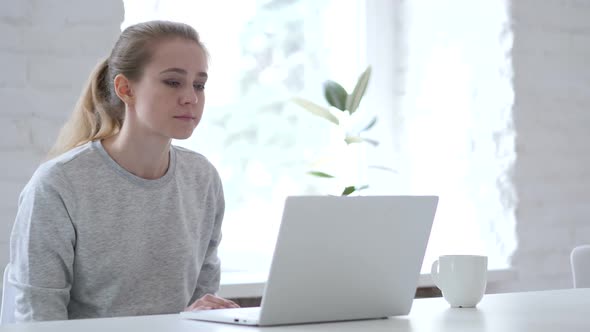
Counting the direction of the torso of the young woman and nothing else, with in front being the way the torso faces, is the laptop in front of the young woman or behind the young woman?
in front

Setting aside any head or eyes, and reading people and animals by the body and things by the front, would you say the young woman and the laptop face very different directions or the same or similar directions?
very different directions

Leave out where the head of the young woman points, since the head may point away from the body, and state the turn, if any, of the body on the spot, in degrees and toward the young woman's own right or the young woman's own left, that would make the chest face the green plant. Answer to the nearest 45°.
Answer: approximately 90° to the young woman's own left

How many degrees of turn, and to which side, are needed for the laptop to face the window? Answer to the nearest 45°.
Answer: approximately 45° to its right

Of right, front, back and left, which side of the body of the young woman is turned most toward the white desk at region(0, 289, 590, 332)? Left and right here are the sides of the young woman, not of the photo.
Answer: front

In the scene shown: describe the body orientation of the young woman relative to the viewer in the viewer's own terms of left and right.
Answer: facing the viewer and to the right of the viewer

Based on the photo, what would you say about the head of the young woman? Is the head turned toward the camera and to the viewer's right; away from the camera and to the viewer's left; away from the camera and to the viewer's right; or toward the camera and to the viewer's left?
toward the camera and to the viewer's right

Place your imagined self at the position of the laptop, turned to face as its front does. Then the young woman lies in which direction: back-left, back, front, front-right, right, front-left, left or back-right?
front

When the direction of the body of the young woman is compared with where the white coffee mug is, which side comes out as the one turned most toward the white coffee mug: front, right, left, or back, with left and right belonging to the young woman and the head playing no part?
front

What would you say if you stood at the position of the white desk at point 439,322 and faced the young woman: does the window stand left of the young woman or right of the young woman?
right

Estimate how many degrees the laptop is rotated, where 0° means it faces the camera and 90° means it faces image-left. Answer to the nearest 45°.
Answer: approximately 135°
